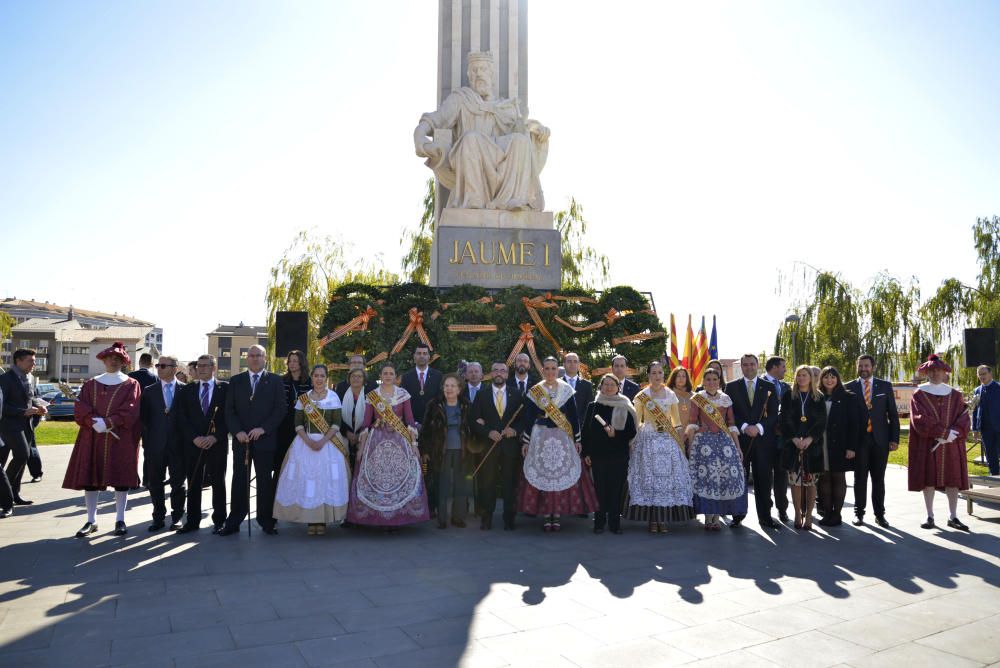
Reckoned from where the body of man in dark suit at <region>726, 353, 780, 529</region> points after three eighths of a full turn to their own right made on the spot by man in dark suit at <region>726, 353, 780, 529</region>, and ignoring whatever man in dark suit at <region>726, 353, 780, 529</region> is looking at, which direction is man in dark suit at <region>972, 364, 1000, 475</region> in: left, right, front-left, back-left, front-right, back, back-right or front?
right

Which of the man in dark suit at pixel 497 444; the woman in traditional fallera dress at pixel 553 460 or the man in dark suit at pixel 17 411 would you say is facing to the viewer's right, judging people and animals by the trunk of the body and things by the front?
the man in dark suit at pixel 17 411

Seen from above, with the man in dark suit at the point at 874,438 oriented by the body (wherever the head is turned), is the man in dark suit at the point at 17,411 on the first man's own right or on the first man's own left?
on the first man's own right

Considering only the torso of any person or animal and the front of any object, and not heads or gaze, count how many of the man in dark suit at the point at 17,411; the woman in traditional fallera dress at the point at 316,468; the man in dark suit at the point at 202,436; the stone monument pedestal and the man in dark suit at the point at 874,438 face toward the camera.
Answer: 4

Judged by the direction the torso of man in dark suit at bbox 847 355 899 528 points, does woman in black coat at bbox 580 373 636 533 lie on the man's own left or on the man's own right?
on the man's own right

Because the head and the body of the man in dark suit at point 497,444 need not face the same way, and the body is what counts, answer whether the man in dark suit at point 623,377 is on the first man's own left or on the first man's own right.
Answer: on the first man's own left
